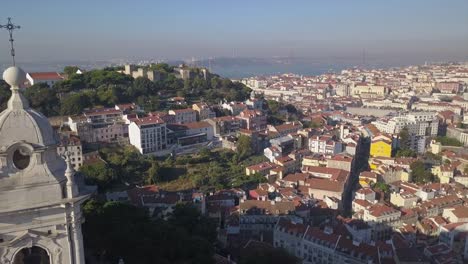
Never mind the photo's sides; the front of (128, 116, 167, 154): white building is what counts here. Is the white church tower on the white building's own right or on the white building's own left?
on the white building's own right

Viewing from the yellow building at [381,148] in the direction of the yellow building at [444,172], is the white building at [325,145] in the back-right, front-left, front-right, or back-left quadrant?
back-right

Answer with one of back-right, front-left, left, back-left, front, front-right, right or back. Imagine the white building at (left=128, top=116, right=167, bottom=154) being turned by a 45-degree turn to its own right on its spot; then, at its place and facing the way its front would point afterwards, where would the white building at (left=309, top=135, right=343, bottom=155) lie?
left

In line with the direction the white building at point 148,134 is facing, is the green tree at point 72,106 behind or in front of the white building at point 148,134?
behind

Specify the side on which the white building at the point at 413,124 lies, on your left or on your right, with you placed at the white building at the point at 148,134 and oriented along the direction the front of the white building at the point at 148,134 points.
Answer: on your left

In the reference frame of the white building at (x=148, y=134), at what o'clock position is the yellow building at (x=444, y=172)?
The yellow building is roughly at 11 o'clock from the white building.

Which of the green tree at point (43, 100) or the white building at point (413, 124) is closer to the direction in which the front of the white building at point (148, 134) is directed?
the white building

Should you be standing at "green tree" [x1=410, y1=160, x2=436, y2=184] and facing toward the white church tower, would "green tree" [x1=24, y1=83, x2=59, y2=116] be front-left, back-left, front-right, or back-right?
front-right

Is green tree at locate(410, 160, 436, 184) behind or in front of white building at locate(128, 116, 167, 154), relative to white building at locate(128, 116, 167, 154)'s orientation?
in front

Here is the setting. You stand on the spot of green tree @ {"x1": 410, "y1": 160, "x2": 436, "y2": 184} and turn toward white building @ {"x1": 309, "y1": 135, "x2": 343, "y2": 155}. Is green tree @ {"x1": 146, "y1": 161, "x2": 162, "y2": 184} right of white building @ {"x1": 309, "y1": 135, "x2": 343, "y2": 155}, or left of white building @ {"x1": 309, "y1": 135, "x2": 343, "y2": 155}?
left

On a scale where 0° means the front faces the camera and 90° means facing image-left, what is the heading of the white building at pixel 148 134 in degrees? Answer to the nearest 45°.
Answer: approximately 315°

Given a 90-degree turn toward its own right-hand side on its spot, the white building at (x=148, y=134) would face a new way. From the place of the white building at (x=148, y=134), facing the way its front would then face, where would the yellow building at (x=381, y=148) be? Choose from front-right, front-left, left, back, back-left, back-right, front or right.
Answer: back-left

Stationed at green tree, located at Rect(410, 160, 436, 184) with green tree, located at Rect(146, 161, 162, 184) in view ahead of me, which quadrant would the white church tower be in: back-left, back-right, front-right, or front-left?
front-left

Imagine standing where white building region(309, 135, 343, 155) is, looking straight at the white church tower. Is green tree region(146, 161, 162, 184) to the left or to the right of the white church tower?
right
